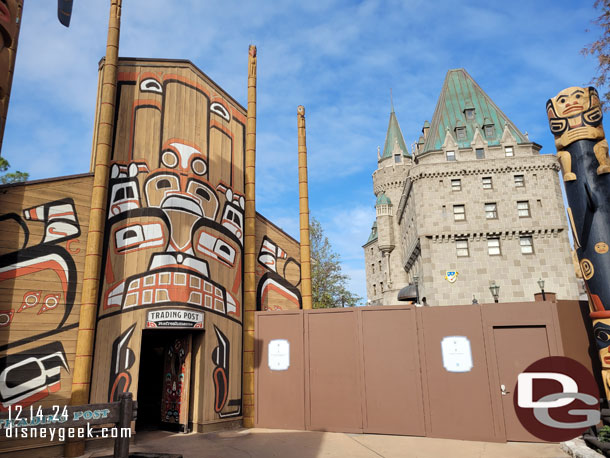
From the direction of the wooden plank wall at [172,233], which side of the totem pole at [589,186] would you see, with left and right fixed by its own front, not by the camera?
right

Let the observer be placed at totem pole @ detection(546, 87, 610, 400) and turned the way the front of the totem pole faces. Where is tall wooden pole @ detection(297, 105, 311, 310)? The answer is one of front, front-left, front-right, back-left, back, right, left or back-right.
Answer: right

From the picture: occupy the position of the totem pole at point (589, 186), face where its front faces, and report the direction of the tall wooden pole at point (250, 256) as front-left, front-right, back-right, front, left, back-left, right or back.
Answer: right

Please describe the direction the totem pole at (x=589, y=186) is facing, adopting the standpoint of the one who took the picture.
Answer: facing the viewer

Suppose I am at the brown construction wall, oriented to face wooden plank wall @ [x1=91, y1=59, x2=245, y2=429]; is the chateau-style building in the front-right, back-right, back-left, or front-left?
back-right
